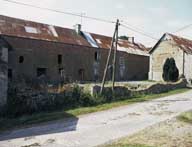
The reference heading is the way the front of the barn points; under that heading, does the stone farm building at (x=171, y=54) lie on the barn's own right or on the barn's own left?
on the barn's own left

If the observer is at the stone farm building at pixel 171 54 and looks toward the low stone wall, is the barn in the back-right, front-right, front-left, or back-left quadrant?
front-right

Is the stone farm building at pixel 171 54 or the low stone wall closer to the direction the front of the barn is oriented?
the low stone wall

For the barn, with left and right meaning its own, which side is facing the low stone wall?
front

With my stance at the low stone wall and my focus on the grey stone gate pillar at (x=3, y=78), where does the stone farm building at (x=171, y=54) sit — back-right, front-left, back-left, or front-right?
back-right

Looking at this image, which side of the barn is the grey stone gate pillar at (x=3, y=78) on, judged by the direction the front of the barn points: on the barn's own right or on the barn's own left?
on the barn's own right
